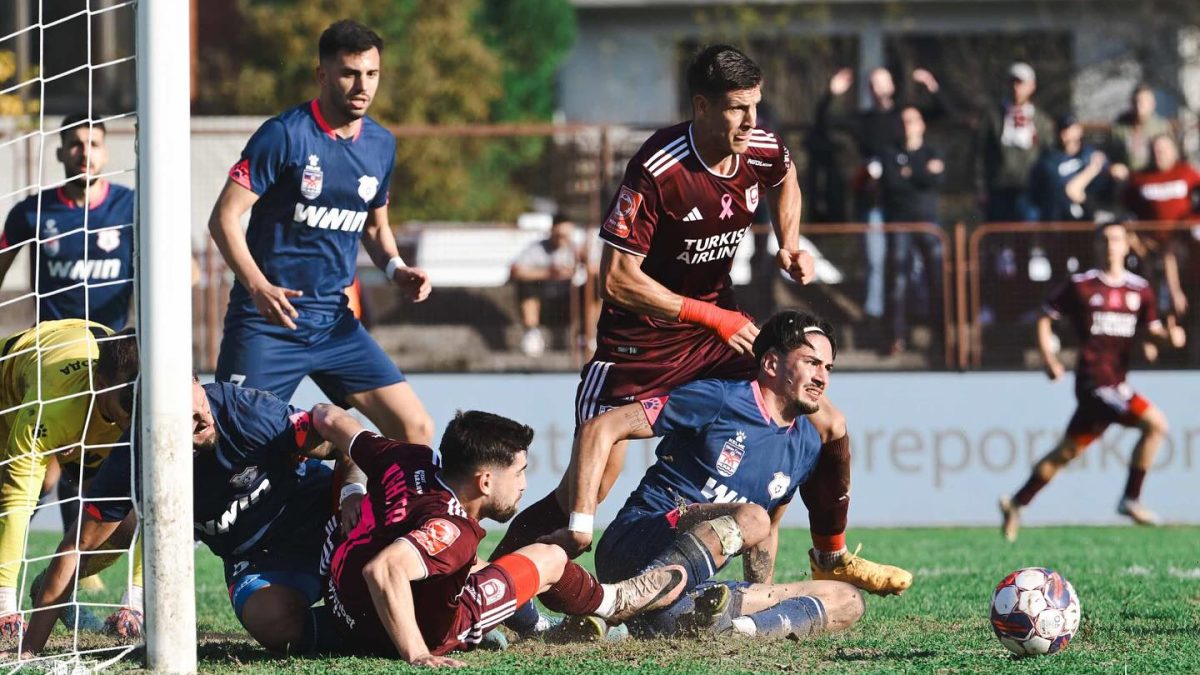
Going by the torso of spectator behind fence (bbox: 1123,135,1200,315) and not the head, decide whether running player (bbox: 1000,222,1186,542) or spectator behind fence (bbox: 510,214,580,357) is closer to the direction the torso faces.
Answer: the running player

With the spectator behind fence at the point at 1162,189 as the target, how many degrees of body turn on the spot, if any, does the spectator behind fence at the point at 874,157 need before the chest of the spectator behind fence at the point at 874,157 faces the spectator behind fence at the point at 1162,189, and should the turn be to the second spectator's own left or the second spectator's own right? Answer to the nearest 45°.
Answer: approximately 90° to the second spectator's own left

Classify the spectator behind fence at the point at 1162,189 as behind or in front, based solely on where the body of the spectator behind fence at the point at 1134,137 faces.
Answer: in front

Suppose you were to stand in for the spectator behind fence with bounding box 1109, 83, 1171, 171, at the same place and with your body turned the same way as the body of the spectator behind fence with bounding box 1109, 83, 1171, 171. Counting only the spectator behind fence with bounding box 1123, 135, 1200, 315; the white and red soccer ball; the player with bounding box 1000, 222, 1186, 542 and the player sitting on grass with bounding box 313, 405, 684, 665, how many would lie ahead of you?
4

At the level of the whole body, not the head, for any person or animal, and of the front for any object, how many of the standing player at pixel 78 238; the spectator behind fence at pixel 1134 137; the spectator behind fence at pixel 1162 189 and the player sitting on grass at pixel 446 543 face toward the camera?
3

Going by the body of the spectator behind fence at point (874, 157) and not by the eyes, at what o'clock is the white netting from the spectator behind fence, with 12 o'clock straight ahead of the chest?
The white netting is roughly at 1 o'clock from the spectator behind fence.

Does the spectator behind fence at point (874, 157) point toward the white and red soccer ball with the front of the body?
yes
